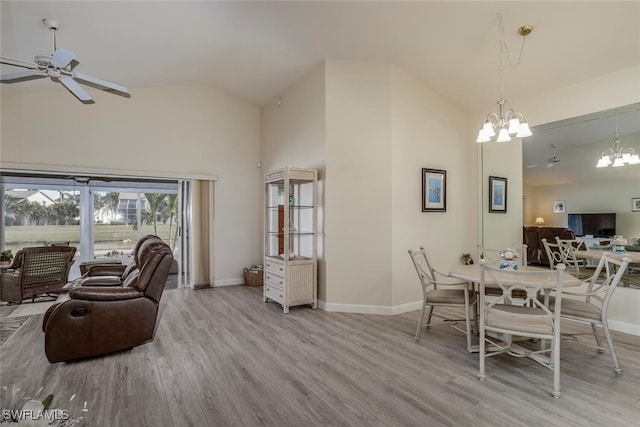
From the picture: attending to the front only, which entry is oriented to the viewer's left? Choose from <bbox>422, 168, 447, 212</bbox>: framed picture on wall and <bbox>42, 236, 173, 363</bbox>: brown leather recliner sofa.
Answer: the brown leather recliner sofa

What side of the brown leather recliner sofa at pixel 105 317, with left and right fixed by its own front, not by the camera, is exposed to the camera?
left

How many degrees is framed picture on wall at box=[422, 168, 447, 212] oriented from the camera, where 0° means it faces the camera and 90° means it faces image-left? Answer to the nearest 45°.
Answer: approximately 315°

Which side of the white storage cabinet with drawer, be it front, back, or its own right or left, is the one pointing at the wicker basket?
right

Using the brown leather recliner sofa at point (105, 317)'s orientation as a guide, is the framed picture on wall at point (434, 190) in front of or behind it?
behind

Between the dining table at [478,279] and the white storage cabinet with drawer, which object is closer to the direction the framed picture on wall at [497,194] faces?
the dining table

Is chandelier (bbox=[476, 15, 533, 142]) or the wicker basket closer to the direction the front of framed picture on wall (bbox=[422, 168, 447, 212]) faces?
the chandelier
